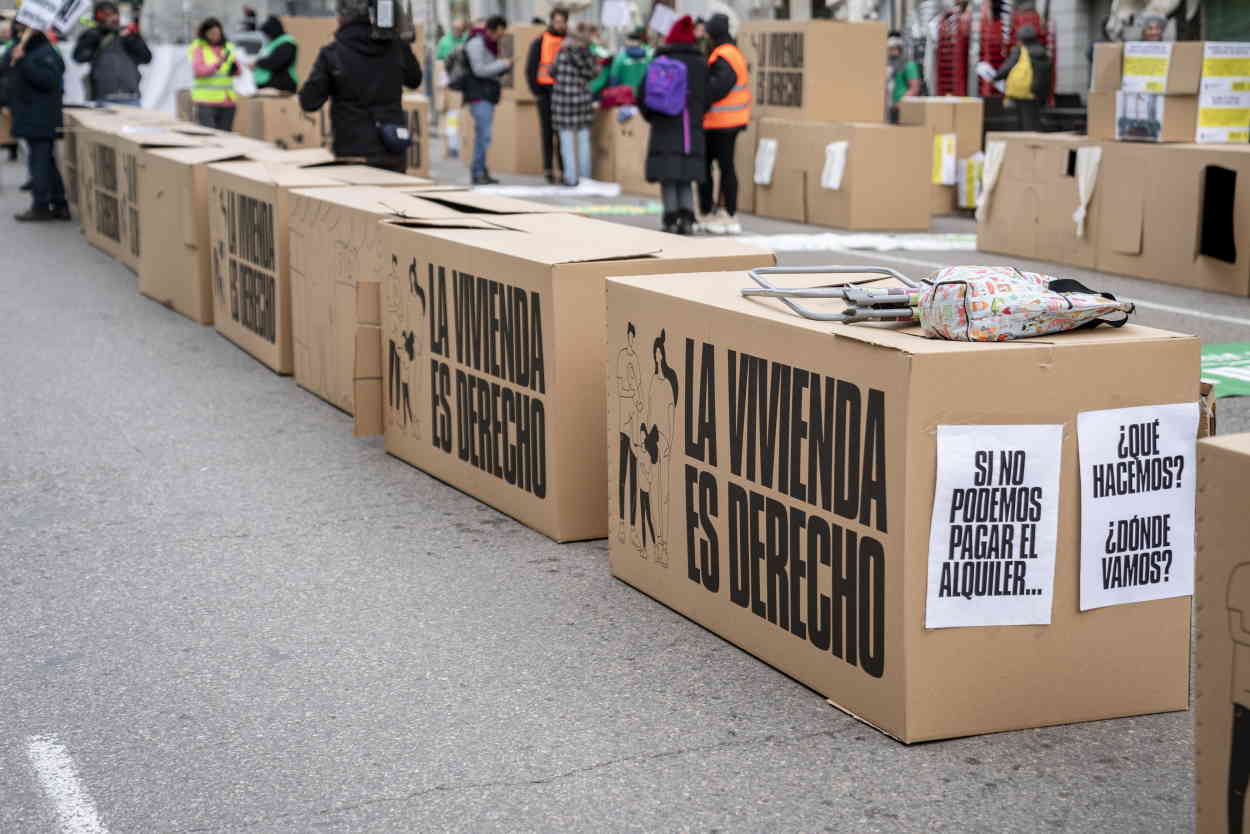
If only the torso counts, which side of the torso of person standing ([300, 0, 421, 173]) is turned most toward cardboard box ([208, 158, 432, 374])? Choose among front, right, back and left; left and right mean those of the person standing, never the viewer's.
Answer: back

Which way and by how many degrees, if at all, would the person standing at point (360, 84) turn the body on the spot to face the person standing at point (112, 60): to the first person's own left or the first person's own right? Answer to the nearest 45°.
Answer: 0° — they already face them

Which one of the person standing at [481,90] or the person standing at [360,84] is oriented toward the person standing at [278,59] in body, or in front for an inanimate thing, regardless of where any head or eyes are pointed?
the person standing at [360,84]

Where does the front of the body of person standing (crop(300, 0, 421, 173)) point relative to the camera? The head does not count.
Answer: away from the camera

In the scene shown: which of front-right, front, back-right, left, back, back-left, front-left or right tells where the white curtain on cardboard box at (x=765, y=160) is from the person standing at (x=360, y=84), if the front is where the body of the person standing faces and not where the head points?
front-right
